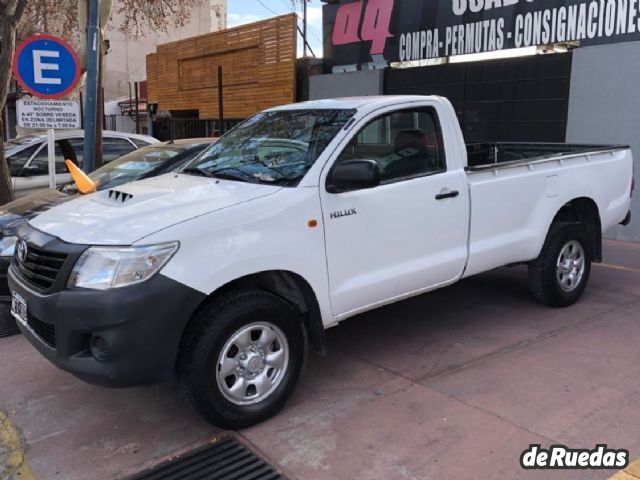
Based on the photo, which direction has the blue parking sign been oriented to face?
toward the camera

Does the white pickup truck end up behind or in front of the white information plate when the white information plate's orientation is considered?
in front

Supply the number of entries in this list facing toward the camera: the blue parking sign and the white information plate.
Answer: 2

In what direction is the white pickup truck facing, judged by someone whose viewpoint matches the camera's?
facing the viewer and to the left of the viewer

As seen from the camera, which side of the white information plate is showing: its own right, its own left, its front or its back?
front

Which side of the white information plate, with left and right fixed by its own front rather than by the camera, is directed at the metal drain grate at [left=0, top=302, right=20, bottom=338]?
front

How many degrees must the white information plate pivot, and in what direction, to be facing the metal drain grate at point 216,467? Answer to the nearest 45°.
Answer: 0° — it already faces it

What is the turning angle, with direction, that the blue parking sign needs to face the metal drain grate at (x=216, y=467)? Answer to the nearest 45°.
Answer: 0° — it already faces it

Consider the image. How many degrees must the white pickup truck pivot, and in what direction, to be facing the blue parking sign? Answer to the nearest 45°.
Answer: approximately 90° to its right

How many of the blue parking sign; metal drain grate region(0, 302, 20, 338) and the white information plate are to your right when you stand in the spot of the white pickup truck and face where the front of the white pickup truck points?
3
